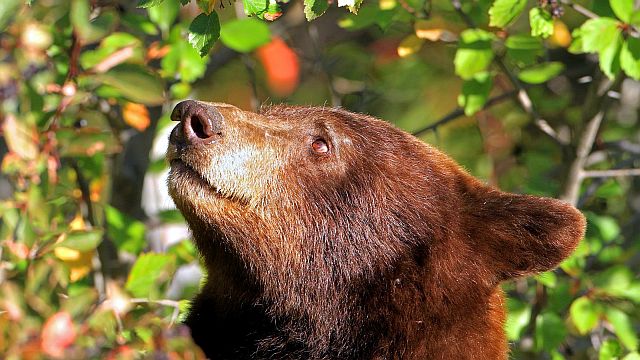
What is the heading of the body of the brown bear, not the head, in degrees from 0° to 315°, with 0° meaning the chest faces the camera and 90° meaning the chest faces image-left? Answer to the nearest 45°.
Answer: approximately 90°

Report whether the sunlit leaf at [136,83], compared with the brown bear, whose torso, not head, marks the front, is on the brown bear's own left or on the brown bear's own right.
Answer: on the brown bear's own right

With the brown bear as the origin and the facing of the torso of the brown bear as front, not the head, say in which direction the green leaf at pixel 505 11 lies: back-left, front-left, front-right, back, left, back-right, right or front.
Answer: back-right

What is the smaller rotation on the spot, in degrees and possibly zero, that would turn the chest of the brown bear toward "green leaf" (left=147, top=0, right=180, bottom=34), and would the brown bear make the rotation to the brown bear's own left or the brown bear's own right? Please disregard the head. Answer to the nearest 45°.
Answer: approximately 90° to the brown bear's own right

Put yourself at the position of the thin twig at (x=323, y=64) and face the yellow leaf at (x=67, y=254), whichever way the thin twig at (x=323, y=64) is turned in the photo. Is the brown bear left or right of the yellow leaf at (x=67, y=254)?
left

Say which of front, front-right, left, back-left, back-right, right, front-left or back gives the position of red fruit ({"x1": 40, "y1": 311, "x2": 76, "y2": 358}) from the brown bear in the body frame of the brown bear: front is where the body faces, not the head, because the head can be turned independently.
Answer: front

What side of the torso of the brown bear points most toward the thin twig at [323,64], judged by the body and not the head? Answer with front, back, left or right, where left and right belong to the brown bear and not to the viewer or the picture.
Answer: right

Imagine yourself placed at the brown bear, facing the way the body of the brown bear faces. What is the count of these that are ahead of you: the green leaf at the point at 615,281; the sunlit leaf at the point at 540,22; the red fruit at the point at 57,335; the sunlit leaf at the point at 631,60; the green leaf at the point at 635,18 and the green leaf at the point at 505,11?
1

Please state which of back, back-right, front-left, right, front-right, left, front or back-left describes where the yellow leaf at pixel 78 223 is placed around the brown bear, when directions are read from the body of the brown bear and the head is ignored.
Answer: front-right
